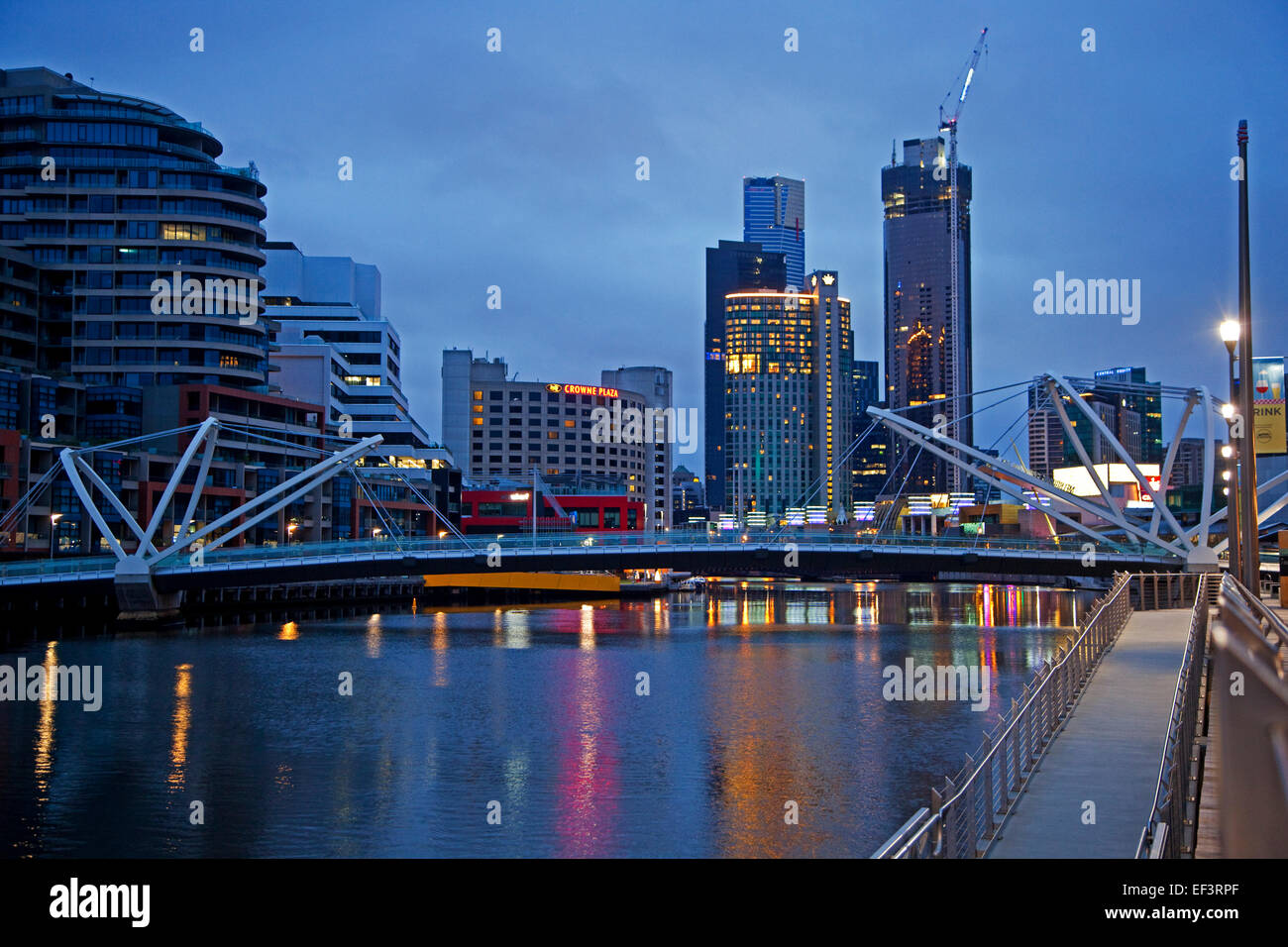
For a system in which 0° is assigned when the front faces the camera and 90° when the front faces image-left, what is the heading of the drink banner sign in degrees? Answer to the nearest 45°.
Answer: approximately 0°
